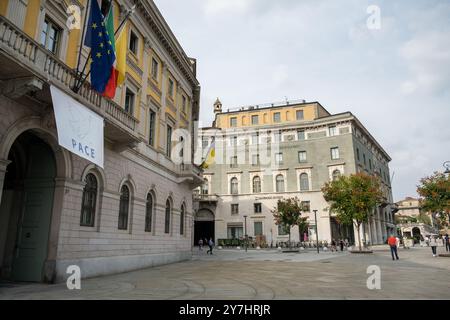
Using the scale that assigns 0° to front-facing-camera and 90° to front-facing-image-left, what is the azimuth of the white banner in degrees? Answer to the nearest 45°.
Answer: approximately 315°

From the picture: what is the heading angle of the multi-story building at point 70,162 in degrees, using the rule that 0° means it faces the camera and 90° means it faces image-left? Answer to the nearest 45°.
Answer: approximately 315°
